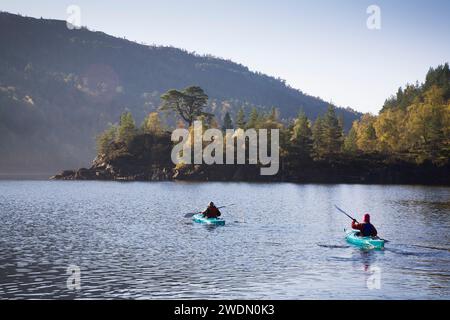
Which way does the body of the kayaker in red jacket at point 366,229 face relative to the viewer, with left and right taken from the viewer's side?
facing away from the viewer and to the left of the viewer
